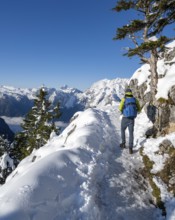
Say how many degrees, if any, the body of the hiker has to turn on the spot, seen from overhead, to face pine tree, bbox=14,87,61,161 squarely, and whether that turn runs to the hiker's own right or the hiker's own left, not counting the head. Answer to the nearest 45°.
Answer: approximately 45° to the hiker's own left

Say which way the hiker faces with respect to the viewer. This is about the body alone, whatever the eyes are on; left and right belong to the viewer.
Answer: facing away from the viewer

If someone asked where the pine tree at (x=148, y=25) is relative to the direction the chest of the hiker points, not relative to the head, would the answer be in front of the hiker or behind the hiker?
in front
